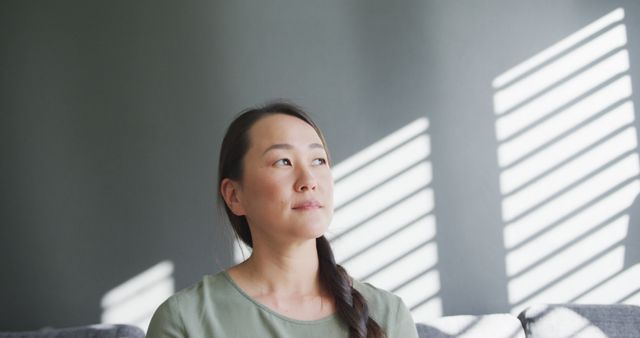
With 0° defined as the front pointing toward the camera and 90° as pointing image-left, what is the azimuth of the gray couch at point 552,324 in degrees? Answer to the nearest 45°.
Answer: approximately 0°
